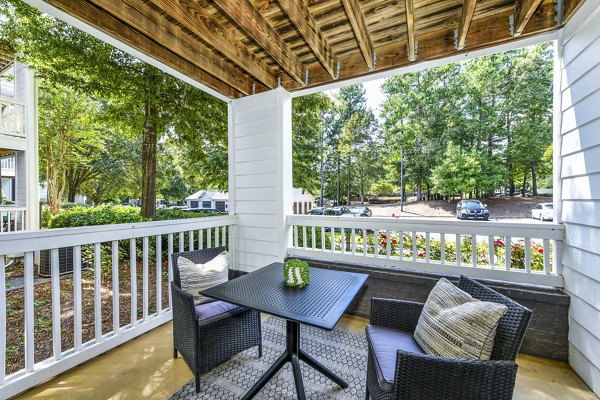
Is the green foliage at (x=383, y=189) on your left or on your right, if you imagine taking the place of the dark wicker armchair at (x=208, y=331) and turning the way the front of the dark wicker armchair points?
on your left

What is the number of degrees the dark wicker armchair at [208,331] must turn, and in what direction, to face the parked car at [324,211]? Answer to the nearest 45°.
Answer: approximately 90° to its left

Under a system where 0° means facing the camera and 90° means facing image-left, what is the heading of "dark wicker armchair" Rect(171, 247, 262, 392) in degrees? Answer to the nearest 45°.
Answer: approximately 315°

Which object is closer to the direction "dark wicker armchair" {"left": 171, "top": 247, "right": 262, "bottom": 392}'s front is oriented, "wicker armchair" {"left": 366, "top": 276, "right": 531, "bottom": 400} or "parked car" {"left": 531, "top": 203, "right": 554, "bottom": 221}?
the wicker armchair

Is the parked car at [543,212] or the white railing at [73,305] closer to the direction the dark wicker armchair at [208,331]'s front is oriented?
the parked car

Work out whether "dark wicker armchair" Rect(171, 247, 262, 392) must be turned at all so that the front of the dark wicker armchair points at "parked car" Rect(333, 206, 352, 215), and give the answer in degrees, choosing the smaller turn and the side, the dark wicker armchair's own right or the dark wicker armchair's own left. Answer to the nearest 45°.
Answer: approximately 90° to the dark wicker armchair's own left

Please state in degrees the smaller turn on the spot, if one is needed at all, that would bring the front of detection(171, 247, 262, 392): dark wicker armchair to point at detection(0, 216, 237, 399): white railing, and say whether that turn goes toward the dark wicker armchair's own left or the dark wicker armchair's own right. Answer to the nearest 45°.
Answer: approximately 180°

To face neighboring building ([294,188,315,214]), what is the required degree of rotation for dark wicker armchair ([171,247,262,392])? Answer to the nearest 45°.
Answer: approximately 90° to its left

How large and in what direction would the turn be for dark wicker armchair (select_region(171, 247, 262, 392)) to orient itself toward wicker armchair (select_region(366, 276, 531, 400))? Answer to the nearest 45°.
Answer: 0° — it already faces it

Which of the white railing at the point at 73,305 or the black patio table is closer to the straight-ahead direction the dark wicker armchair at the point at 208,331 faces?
the black patio table

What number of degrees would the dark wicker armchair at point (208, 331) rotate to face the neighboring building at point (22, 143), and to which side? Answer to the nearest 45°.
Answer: approximately 180°
